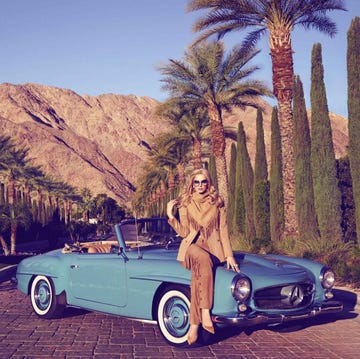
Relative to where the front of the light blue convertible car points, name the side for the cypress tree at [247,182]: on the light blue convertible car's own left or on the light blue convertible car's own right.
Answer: on the light blue convertible car's own left

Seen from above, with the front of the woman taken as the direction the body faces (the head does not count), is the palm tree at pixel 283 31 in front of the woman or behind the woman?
behind

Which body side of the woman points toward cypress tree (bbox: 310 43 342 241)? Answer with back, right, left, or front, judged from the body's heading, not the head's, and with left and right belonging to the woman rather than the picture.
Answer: back

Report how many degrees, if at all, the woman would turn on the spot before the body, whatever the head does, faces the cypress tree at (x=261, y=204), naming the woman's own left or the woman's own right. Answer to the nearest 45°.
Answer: approximately 180°

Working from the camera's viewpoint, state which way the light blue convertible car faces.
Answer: facing the viewer and to the right of the viewer

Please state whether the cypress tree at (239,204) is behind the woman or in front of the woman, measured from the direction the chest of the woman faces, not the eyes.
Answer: behind

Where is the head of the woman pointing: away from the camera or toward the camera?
toward the camera

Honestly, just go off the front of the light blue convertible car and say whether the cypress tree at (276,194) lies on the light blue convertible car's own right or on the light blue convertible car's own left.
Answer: on the light blue convertible car's own left

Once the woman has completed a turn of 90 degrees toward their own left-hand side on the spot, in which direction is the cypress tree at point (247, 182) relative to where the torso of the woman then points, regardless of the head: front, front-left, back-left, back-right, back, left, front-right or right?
left

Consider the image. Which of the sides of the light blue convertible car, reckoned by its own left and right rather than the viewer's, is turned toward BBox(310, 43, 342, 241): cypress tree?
left

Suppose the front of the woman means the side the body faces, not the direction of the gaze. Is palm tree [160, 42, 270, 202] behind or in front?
behind

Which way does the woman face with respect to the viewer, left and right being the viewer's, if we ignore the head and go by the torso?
facing the viewer

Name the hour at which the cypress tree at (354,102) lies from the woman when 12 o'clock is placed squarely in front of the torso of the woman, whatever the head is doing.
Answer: The cypress tree is roughly at 7 o'clock from the woman.
